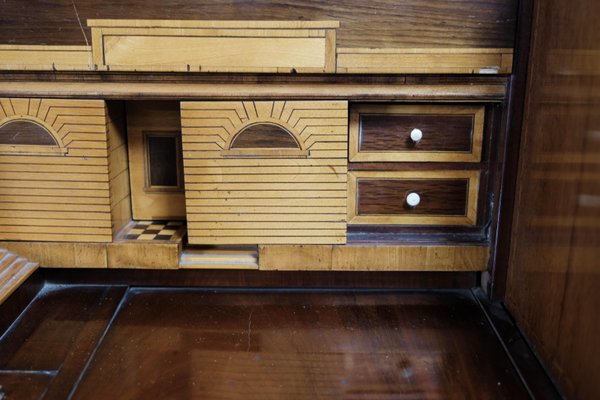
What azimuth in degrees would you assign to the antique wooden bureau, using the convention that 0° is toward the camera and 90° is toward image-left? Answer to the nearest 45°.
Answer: approximately 0°
